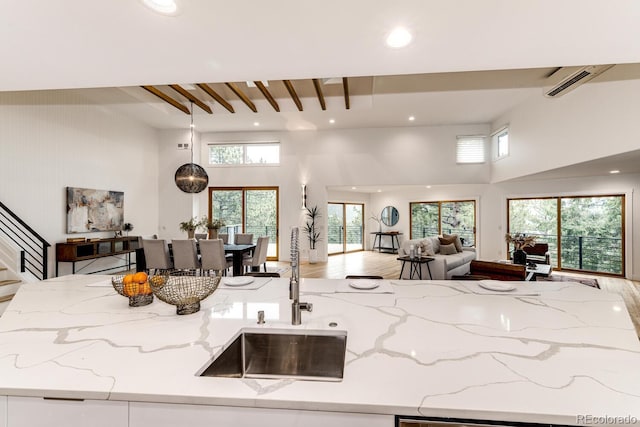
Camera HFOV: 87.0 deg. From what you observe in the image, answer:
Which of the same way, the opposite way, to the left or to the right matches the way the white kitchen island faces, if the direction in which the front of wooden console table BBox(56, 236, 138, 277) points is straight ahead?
to the right

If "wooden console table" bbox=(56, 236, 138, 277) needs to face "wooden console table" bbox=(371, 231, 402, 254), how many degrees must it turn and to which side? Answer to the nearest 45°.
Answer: approximately 45° to its left

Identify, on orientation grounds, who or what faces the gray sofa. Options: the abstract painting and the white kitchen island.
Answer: the abstract painting

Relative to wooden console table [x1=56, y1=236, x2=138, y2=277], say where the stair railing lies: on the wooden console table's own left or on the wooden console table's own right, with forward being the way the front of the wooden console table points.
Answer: on the wooden console table's own right

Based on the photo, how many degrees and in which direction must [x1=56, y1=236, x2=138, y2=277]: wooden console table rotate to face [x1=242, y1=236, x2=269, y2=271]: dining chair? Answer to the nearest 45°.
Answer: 0° — it already faces it

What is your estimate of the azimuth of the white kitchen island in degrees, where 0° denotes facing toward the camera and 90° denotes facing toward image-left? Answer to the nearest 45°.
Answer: approximately 0°

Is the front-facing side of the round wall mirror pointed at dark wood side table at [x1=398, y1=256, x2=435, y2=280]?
yes

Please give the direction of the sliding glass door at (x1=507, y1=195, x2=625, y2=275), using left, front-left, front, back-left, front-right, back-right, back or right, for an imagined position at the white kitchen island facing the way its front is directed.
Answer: back-left

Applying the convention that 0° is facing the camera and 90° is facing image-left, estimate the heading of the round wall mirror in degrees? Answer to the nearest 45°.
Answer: approximately 0°

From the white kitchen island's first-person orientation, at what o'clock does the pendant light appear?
The pendant light is roughly at 5 o'clock from the white kitchen island.

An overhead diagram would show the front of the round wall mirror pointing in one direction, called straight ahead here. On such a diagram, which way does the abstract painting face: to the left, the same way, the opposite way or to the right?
to the left

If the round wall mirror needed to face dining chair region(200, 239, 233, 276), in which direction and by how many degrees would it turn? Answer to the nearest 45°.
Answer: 0° — it already faces it

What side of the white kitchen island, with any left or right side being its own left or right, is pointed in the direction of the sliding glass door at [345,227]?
back
